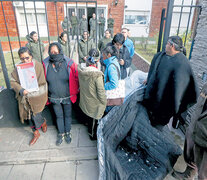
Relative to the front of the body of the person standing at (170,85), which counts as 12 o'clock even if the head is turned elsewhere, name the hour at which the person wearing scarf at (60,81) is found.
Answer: The person wearing scarf is roughly at 10 o'clock from the person standing.

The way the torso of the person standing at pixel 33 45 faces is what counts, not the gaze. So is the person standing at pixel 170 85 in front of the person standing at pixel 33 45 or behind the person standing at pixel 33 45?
in front

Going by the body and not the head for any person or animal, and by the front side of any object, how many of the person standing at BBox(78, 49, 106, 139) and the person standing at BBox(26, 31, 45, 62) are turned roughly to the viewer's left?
0

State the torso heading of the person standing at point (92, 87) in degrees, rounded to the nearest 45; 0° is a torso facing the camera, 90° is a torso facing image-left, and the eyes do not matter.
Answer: approximately 225°

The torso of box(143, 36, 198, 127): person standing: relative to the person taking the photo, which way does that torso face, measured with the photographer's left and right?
facing away from the viewer and to the left of the viewer

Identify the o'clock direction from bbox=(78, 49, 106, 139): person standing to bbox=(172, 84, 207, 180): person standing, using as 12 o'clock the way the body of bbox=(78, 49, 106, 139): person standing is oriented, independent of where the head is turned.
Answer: bbox=(172, 84, 207, 180): person standing is roughly at 3 o'clock from bbox=(78, 49, 106, 139): person standing.

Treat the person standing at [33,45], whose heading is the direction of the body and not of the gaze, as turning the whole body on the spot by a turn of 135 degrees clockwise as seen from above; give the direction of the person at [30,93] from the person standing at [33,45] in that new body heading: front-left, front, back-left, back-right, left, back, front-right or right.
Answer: left

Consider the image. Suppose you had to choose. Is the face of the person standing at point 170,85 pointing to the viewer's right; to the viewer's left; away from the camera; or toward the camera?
to the viewer's left
